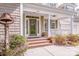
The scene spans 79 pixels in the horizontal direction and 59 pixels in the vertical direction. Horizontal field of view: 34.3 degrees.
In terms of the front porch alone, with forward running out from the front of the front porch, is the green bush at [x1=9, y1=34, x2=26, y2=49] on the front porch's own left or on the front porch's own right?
on the front porch's own right

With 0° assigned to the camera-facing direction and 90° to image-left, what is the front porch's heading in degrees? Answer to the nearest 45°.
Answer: approximately 315°
